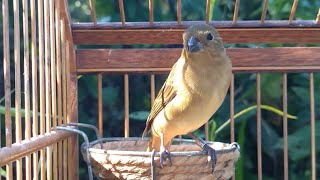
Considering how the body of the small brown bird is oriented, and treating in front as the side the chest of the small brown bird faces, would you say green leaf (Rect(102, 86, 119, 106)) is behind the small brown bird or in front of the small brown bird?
behind

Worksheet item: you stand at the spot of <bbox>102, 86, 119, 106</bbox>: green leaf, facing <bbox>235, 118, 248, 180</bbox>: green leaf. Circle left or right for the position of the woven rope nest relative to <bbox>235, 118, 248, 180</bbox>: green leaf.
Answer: right

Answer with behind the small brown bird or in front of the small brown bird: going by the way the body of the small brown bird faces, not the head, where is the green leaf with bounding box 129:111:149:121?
behind

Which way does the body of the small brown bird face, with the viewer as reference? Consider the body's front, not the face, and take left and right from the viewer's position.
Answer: facing the viewer and to the right of the viewer
